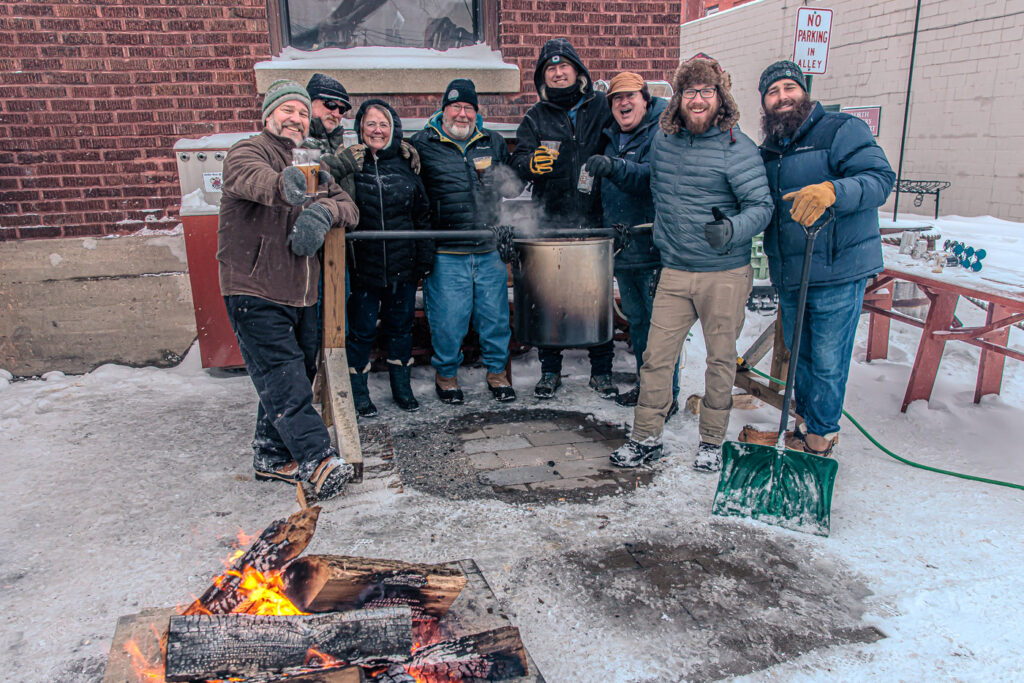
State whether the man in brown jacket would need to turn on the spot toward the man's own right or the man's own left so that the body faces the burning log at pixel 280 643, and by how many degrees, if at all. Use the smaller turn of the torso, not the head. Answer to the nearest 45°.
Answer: approximately 45° to the man's own right

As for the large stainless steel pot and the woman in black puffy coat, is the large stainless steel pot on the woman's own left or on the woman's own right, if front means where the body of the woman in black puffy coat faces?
on the woman's own left

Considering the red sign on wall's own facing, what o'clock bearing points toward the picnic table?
The picnic table is roughly at 12 o'clock from the red sign on wall.

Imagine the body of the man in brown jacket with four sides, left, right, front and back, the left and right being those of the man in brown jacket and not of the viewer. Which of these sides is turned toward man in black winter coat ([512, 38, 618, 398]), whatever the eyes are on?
left

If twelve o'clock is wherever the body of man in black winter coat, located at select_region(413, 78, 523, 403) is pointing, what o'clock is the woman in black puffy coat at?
The woman in black puffy coat is roughly at 2 o'clock from the man in black winter coat.

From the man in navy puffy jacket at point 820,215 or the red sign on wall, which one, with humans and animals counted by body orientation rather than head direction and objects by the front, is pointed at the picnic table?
the red sign on wall
